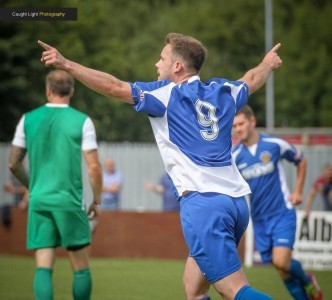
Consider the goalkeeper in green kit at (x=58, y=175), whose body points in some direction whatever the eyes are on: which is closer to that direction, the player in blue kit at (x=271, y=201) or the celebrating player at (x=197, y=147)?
the player in blue kit

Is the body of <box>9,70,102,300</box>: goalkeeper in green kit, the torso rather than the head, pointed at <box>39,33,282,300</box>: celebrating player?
no

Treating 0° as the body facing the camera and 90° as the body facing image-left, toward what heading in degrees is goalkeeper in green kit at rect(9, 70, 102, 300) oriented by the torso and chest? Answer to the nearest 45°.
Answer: approximately 180°

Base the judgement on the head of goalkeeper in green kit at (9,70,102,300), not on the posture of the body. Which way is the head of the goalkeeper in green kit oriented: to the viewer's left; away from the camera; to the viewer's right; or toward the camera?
away from the camera

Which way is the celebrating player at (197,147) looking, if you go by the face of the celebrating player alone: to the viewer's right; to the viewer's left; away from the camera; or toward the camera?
to the viewer's left

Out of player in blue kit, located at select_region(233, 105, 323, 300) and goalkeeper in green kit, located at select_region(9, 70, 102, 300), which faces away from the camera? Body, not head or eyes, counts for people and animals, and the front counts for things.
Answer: the goalkeeper in green kit

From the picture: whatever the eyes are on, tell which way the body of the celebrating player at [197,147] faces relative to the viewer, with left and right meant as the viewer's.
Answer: facing away from the viewer and to the left of the viewer

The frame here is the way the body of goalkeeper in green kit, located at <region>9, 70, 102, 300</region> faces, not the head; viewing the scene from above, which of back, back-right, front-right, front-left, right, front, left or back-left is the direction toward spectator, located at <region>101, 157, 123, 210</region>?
front

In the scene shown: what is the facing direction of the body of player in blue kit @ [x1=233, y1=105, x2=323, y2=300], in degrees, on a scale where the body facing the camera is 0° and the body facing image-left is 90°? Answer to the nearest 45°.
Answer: approximately 45°

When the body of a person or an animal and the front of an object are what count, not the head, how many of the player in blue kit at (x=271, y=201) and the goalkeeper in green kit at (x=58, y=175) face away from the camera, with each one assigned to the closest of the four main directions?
1

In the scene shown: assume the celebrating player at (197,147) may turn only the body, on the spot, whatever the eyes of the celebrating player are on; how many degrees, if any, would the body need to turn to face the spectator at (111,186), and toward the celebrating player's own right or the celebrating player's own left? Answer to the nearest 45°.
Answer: approximately 45° to the celebrating player's own right

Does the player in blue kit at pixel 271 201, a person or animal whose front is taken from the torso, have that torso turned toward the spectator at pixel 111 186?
no

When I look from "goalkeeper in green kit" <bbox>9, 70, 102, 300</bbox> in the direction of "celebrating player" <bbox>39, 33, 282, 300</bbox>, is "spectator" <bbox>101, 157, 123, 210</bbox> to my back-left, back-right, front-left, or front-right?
back-left

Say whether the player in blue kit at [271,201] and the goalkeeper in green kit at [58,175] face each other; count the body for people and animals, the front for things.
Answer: no

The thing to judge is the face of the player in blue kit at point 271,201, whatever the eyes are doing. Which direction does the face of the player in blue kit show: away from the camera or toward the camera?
toward the camera

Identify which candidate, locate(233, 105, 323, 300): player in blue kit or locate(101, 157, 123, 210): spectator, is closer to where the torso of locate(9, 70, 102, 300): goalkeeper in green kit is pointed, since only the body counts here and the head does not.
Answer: the spectator
